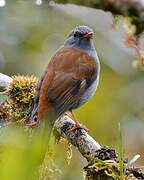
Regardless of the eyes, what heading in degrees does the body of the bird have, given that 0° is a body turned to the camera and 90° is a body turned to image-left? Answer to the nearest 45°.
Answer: approximately 225°
